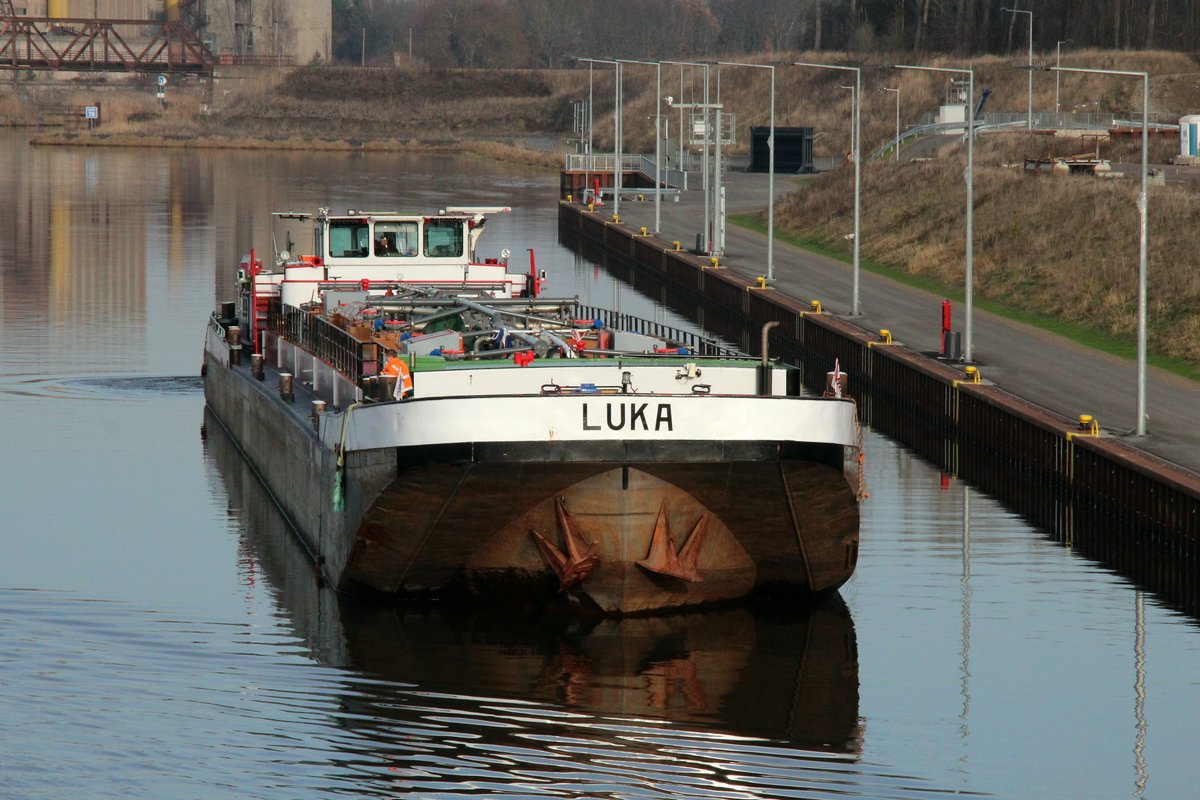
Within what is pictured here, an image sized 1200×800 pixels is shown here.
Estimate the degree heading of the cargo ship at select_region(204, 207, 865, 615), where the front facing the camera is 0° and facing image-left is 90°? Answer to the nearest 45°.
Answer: approximately 0°
